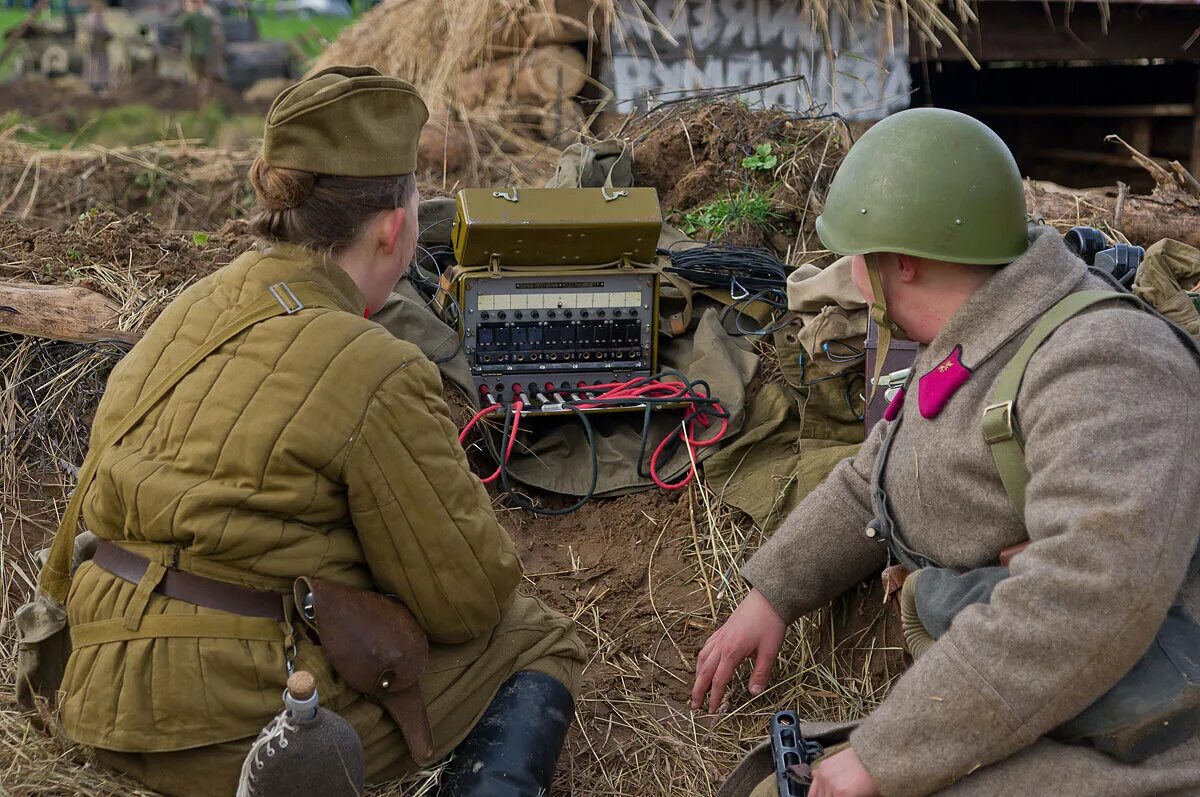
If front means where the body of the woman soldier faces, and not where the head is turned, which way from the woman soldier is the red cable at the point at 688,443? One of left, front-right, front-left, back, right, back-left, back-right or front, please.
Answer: front

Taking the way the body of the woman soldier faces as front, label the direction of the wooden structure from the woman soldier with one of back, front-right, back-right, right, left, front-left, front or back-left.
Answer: front

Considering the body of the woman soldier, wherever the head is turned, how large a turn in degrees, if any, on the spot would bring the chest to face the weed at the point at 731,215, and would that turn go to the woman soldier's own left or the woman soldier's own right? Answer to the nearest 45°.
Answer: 0° — they already face it

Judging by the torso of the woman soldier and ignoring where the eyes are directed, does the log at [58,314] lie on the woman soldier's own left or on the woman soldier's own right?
on the woman soldier's own left

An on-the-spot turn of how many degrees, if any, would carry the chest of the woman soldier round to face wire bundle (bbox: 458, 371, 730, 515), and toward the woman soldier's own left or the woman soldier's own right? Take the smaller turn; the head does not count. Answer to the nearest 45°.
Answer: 0° — they already face it

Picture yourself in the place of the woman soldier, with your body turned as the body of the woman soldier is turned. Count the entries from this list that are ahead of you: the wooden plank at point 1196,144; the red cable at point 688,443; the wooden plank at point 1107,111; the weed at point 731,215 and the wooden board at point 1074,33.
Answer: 5

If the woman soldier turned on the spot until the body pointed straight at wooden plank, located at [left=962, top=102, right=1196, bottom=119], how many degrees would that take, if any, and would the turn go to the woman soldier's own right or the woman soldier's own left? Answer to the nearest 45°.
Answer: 0° — they already face it

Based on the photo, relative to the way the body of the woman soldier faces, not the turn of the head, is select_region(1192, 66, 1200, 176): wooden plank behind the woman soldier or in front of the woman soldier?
in front

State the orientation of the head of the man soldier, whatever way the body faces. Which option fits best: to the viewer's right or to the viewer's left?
to the viewer's left

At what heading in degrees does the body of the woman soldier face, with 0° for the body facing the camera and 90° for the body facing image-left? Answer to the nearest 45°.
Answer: approximately 225°

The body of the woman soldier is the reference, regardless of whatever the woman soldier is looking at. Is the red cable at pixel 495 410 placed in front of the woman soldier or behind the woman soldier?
in front

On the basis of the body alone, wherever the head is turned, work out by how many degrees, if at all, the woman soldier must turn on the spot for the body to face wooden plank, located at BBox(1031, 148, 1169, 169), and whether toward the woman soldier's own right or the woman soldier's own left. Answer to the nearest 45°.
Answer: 0° — they already face it

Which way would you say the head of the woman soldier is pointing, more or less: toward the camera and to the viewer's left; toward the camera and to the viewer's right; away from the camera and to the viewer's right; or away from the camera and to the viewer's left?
away from the camera and to the viewer's right

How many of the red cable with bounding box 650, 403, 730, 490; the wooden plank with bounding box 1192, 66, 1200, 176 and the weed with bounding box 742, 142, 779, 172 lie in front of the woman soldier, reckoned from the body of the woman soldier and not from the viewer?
3

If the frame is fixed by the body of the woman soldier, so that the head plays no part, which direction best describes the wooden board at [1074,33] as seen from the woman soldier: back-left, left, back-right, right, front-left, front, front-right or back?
front
